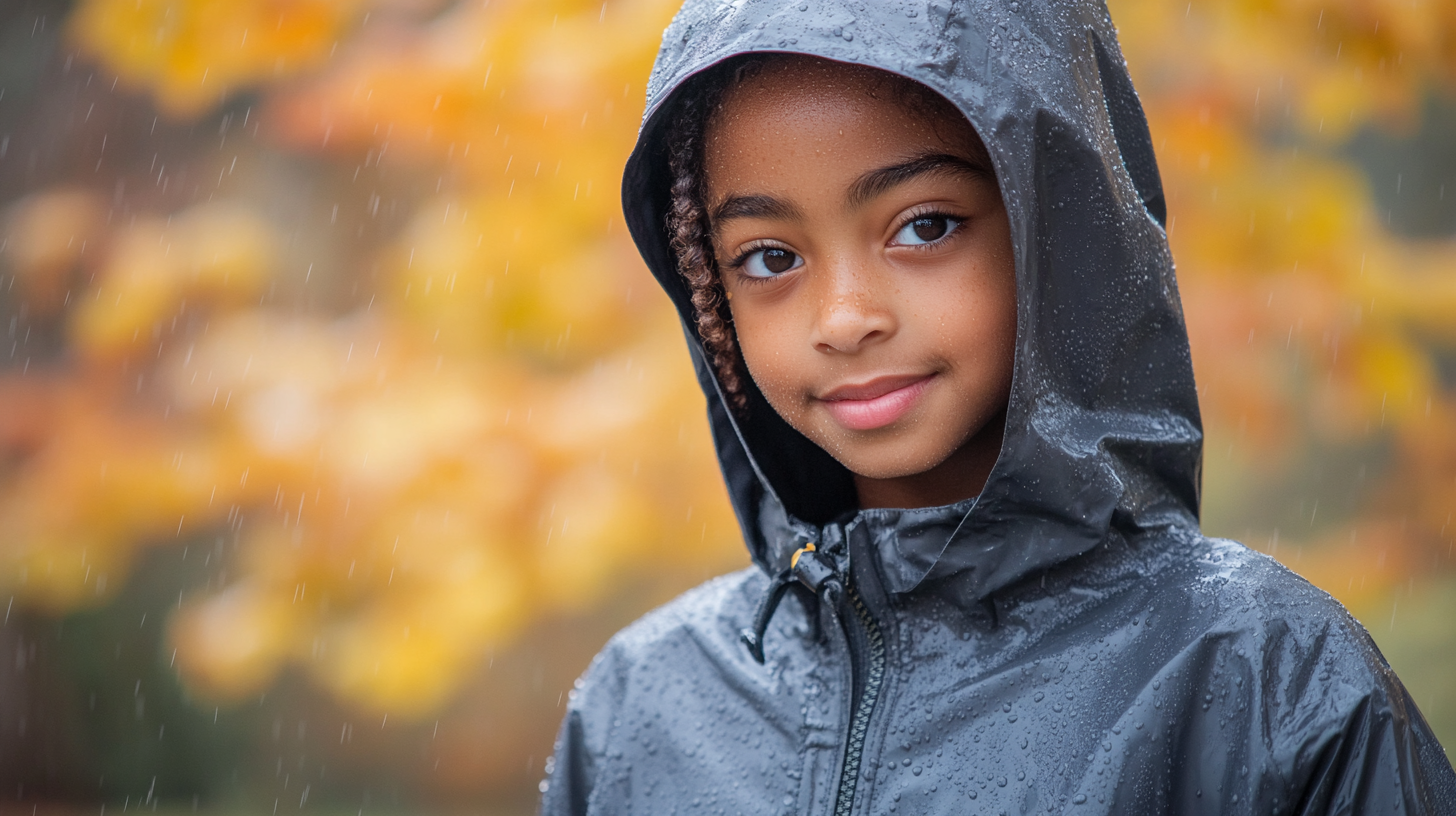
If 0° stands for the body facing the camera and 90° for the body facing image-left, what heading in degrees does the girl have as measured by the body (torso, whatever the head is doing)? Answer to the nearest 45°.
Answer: approximately 45°
